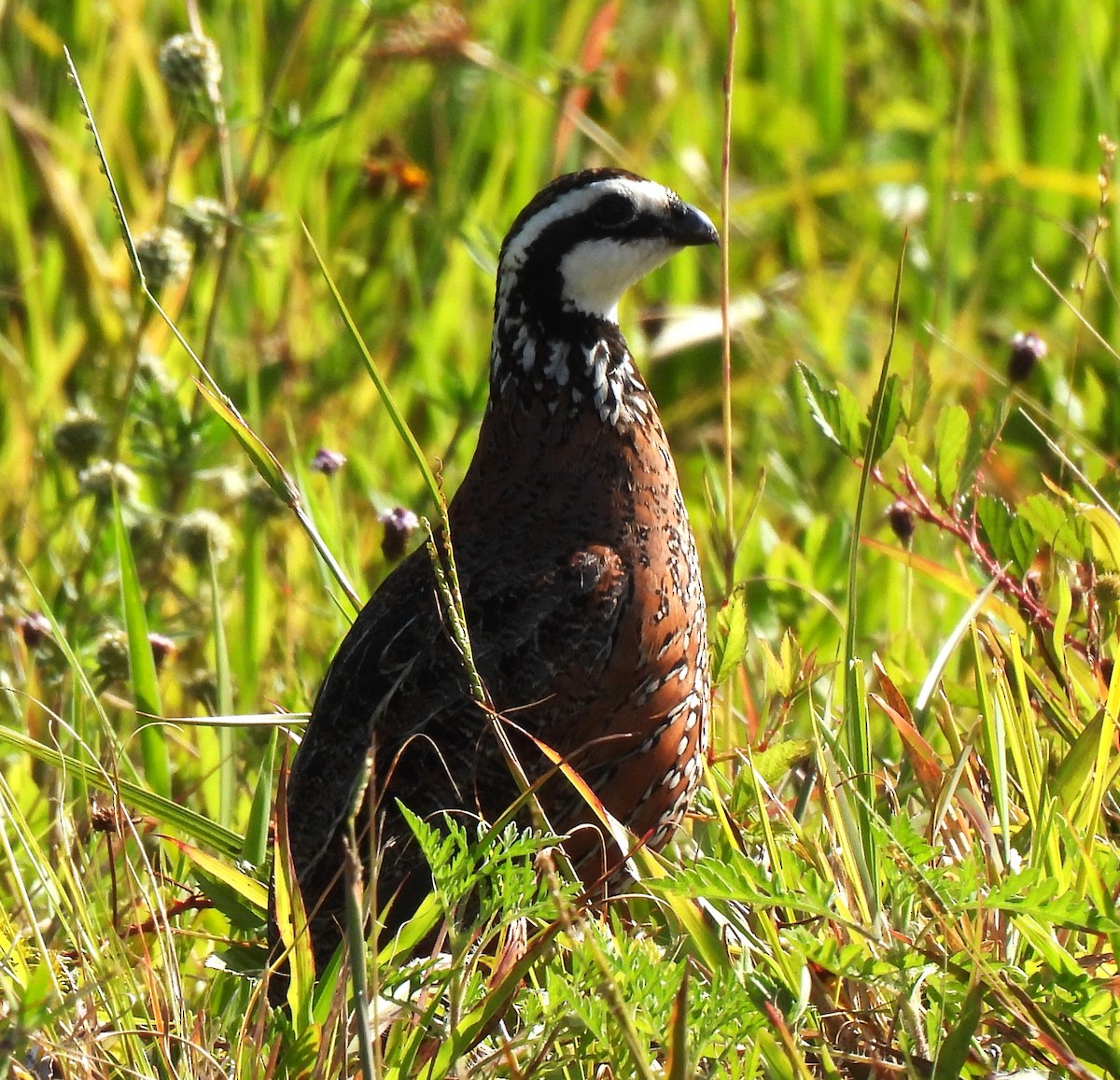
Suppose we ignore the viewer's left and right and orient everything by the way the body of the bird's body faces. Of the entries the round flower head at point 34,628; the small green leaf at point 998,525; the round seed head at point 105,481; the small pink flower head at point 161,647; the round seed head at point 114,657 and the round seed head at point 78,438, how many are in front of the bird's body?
1

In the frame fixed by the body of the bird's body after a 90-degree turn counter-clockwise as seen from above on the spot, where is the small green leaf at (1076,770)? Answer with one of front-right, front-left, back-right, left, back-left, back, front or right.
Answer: back-right

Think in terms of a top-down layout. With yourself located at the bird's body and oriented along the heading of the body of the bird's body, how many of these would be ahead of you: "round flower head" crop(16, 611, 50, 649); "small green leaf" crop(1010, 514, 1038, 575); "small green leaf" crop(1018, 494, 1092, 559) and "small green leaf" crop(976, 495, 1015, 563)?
3

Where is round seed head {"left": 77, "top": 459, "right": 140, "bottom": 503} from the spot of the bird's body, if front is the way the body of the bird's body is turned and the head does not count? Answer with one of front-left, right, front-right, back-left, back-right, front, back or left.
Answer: back-left

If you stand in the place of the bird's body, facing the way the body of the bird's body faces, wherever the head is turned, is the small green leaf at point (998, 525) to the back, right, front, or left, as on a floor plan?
front

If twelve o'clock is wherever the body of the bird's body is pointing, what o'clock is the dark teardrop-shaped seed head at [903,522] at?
The dark teardrop-shaped seed head is roughly at 11 o'clock from the bird's body.

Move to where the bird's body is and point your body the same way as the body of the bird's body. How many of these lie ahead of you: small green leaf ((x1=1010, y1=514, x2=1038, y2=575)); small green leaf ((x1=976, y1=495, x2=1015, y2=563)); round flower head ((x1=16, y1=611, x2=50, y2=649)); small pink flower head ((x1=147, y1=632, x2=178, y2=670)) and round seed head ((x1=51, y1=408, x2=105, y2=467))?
2

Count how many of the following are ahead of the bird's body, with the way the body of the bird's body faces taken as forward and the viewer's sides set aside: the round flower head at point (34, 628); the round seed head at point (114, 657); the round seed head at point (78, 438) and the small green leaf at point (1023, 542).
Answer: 1

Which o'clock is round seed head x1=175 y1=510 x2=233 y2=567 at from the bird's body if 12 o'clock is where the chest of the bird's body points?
The round seed head is roughly at 8 o'clock from the bird's body.

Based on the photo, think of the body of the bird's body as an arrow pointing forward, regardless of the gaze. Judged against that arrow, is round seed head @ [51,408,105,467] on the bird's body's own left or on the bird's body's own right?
on the bird's body's own left

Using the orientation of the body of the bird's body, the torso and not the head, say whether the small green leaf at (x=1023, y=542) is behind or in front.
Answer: in front

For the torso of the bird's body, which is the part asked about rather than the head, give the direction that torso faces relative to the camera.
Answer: to the viewer's right

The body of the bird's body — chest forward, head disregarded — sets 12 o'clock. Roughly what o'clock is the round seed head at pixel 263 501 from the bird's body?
The round seed head is roughly at 8 o'clock from the bird's body.
